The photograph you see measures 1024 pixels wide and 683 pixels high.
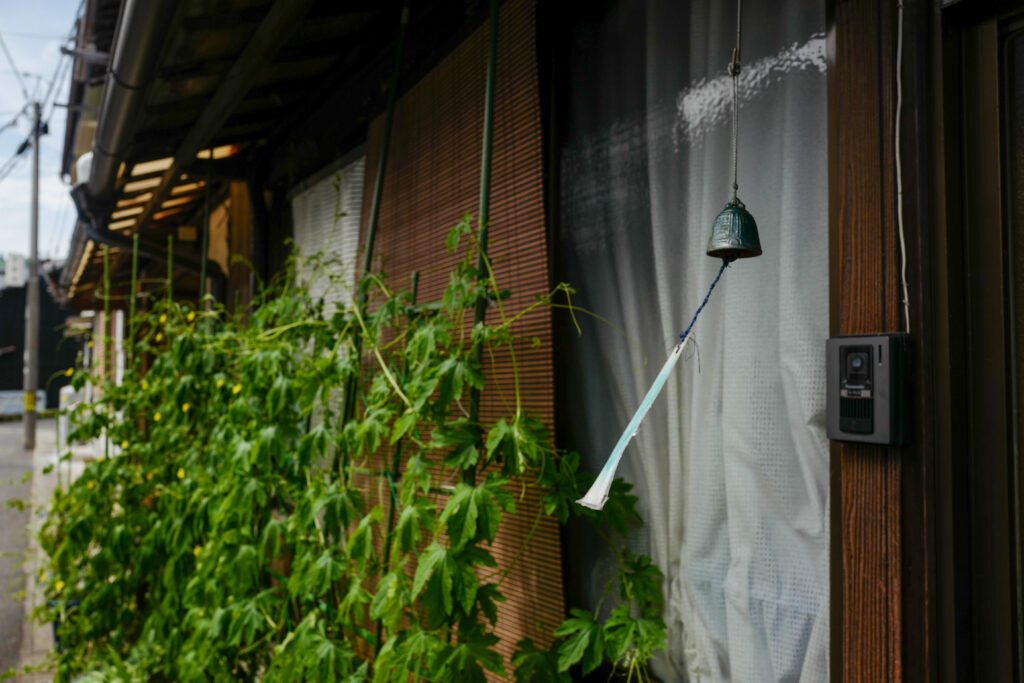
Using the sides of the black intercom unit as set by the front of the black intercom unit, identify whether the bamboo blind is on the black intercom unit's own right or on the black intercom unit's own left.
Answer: on the black intercom unit's own right

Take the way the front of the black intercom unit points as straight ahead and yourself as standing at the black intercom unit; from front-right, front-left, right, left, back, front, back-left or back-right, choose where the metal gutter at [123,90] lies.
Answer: front-right

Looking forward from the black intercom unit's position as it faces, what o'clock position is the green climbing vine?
The green climbing vine is roughly at 2 o'clock from the black intercom unit.

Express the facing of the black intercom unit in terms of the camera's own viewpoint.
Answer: facing the viewer and to the left of the viewer

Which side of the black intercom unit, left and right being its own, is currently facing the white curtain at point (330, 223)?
right

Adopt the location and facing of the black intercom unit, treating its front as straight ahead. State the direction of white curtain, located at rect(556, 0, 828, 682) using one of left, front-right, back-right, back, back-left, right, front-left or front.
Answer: right

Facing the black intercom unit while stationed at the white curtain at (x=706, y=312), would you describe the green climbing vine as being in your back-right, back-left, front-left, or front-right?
back-right
